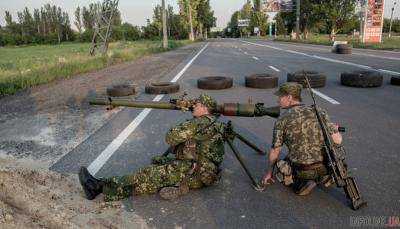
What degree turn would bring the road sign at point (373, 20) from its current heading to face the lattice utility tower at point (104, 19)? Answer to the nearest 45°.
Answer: approximately 45° to its right

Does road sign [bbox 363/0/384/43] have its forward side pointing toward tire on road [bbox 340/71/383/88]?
yes

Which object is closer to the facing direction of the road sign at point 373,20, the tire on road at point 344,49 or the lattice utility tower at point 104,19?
the tire on road

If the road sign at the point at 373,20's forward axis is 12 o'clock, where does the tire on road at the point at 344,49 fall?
The tire on road is roughly at 12 o'clock from the road sign.

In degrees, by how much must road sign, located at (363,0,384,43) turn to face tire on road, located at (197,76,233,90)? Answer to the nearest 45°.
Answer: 0° — it already faces it

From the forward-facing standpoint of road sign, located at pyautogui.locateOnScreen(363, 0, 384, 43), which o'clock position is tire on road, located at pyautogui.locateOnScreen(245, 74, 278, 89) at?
The tire on road is roughly at 12 o'clock from the road sign.

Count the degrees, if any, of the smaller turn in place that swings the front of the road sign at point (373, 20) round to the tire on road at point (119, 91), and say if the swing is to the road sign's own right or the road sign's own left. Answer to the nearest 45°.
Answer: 0° — it already faces it

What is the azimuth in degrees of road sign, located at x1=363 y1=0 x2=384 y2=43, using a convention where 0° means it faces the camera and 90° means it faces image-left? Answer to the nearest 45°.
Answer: approximately 0°
